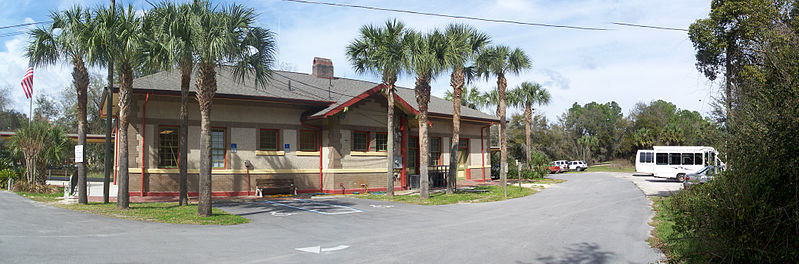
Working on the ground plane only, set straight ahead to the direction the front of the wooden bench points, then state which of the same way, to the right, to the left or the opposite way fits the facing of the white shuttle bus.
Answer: to the left

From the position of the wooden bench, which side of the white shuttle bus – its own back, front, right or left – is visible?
right

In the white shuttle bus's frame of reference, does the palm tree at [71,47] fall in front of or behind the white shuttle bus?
behind

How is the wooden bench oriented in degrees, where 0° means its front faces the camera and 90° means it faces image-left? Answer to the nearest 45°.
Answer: approximately 0°

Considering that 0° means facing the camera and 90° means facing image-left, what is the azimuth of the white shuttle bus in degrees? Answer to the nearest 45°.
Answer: approximately 225°

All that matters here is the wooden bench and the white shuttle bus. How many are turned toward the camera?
1

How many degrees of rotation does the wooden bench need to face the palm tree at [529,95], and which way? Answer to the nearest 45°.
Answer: approximately 135° to its left

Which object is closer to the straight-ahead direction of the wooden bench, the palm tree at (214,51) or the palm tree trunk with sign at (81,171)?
the palm tree
